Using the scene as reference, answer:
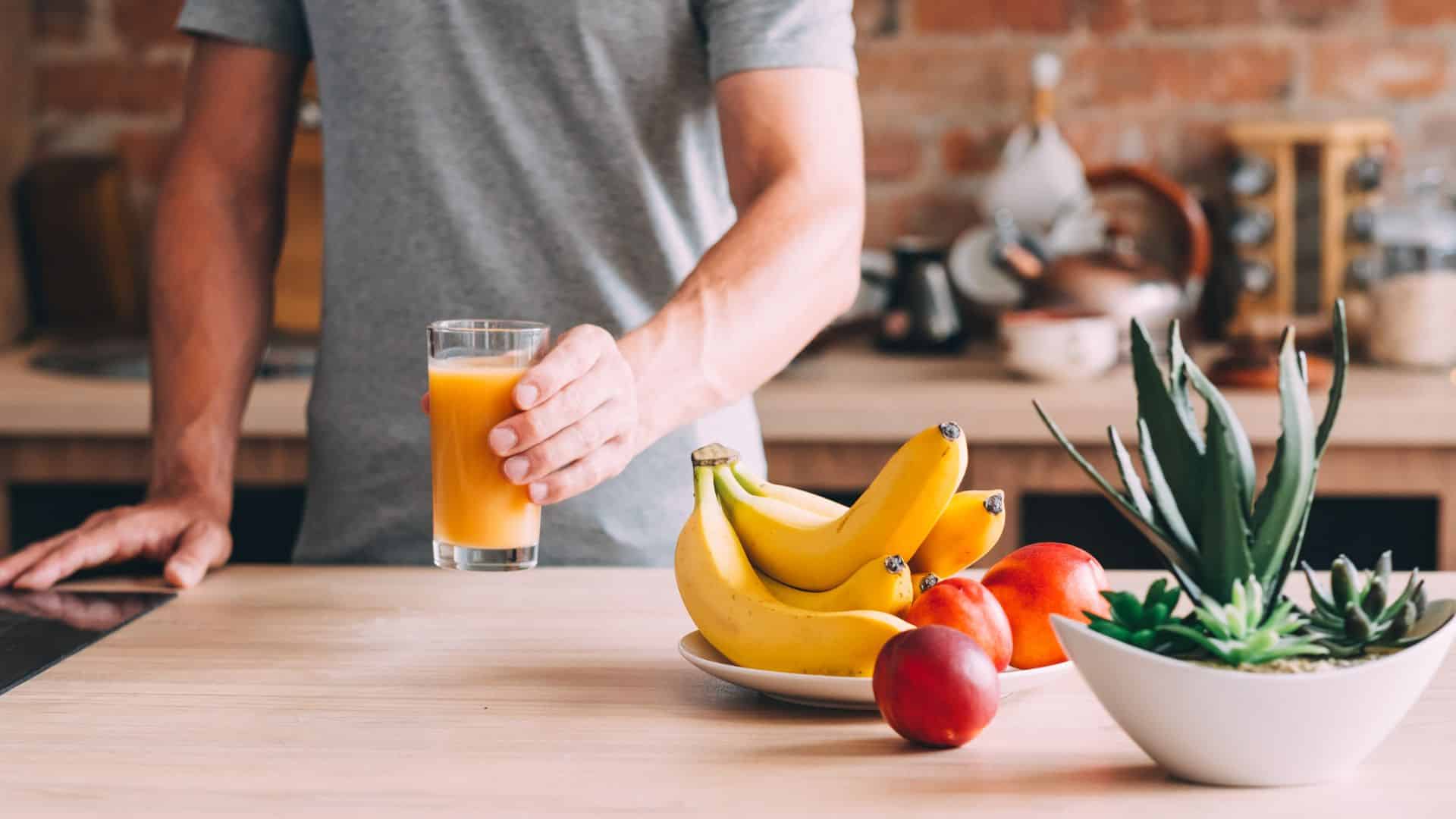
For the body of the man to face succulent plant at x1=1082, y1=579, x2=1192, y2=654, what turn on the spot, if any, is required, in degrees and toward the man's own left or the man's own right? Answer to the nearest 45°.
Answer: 0° — they already face it

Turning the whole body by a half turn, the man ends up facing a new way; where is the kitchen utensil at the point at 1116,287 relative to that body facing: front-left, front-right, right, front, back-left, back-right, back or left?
front-right

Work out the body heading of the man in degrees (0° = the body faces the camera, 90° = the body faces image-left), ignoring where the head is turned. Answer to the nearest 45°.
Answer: approximately 0°

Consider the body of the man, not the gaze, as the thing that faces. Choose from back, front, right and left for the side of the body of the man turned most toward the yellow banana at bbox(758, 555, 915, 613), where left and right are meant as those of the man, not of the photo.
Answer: front

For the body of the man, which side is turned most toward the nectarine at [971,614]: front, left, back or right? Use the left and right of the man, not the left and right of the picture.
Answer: front

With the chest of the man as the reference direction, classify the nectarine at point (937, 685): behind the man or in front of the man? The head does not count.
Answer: in front

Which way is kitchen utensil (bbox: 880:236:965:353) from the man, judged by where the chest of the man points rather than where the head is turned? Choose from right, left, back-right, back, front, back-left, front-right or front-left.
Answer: back-left

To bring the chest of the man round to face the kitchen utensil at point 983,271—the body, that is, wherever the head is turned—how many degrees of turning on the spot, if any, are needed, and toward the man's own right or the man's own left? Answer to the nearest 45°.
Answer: approximately 135° to the man's own left
